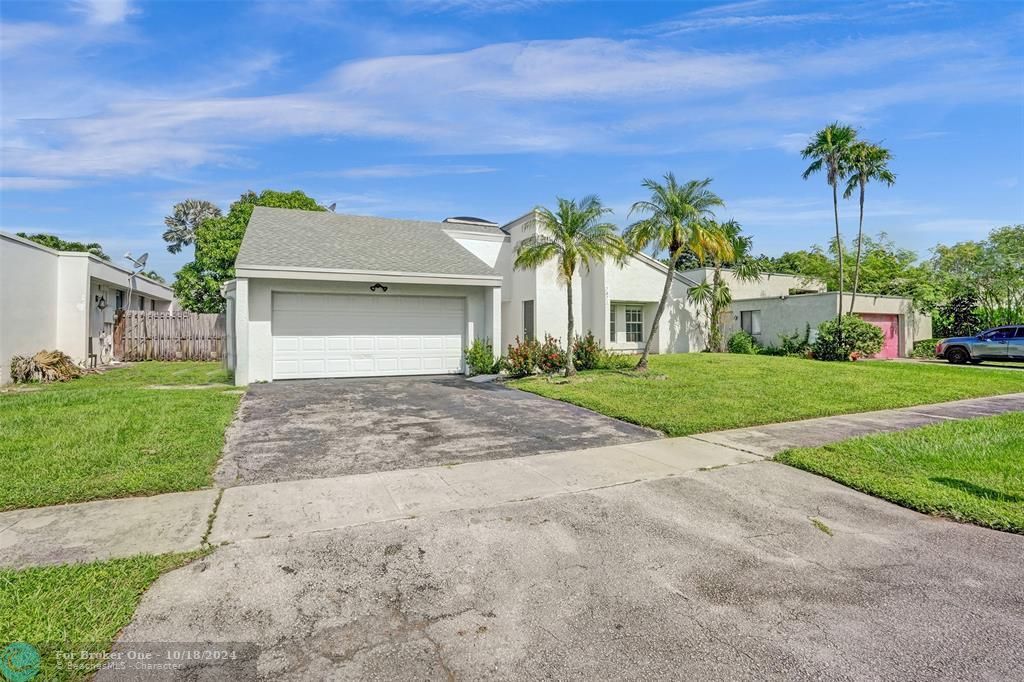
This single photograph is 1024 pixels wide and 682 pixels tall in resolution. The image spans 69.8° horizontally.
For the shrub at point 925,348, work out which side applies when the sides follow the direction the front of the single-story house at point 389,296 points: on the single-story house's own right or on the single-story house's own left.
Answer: on the single-story house's own left

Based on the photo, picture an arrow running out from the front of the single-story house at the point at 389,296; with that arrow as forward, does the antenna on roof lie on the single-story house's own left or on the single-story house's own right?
on the single-story house's own right

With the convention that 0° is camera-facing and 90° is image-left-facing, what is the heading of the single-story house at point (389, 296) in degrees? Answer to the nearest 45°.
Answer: approximately 0°

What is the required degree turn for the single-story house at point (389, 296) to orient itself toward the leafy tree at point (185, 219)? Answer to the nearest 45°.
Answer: approximately 135° to its right

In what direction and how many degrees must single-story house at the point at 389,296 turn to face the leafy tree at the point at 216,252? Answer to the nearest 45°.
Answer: approximately 135° to its right

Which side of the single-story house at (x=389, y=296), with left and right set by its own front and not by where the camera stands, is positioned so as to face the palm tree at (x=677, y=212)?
left

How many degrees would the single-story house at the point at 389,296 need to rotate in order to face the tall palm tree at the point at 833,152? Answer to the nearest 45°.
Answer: approximately 135° to its left

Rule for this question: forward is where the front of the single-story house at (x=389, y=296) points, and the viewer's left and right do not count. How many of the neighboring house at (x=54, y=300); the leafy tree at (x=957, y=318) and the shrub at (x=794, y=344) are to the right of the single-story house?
1

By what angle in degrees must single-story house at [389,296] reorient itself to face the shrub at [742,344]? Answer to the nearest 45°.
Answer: approximately 135° to its left

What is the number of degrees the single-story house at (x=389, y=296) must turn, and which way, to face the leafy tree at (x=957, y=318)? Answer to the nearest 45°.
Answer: approximately 135° to its left

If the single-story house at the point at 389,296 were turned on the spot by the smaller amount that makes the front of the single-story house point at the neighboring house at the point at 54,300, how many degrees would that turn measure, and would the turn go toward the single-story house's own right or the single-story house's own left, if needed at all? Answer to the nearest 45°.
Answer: approximately 90° to the single-story house's own right
